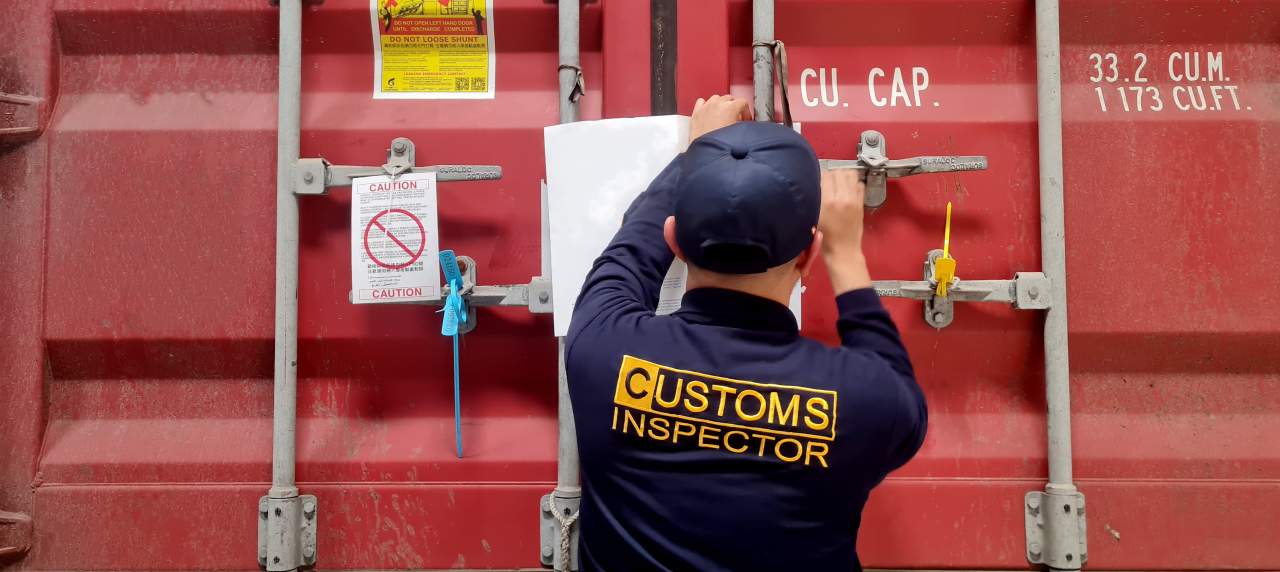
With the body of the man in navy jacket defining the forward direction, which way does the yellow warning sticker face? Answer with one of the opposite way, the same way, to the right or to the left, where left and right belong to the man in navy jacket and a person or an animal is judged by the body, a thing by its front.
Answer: the opposite way

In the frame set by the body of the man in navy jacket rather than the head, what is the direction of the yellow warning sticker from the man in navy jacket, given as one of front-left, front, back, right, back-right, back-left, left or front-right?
front-left

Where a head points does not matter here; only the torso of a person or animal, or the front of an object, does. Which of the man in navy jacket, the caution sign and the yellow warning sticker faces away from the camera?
the man in navy jacket

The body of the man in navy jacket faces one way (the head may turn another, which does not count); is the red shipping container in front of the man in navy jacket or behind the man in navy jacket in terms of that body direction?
in front

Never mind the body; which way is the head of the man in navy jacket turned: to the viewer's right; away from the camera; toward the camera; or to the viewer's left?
away from the camera

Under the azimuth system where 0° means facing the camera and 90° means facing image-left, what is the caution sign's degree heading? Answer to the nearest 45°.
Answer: approximately 0°

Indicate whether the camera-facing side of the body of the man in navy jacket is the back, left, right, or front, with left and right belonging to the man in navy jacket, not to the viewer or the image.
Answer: back

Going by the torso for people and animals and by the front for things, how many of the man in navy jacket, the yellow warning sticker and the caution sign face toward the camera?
2

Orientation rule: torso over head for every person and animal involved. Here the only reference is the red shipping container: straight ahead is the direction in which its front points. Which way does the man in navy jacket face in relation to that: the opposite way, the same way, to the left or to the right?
the opposite way
